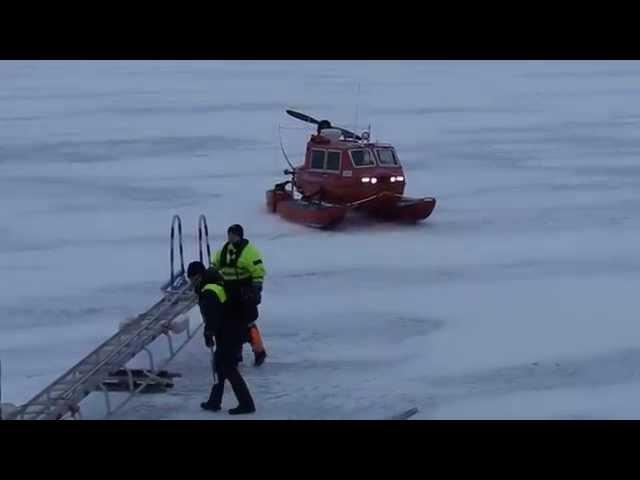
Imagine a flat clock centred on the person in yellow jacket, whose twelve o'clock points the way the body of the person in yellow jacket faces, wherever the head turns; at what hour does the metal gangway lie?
The metal gangway is roughly at 1 o'clock from the person in yellow jacket.

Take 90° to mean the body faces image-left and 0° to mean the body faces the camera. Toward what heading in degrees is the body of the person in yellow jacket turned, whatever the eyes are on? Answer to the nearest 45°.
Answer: approximately 45°
